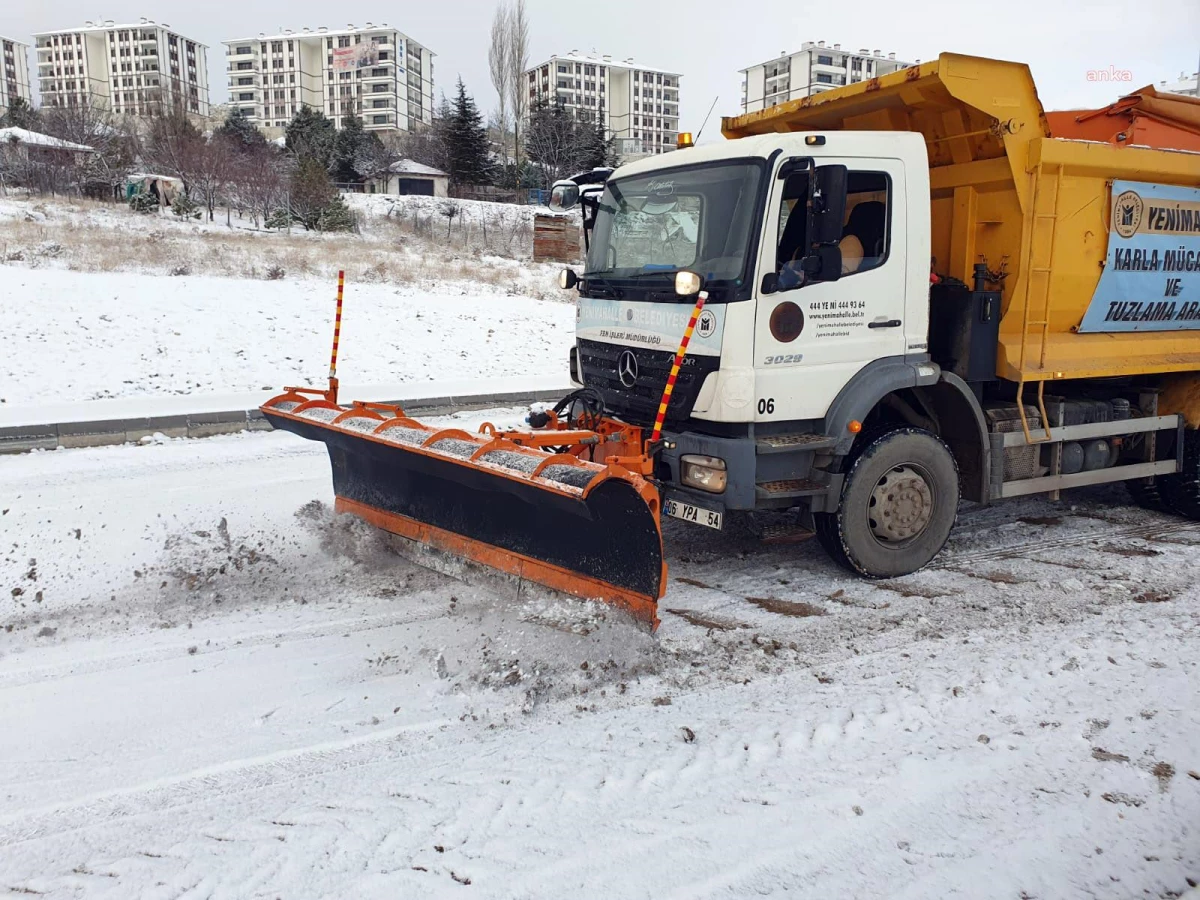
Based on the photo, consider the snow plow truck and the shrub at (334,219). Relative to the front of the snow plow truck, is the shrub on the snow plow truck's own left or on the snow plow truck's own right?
on the snow plow truck's own right

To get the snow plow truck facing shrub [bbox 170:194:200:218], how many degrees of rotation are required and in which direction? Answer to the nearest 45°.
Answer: approximately 90° to its right

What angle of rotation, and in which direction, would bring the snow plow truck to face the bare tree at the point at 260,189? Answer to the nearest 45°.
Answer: approximately 90° to its right

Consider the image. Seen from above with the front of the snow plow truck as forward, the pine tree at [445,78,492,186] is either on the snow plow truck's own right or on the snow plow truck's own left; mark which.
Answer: on the snow plow truck's own right

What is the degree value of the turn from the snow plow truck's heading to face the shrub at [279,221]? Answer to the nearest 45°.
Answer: approximately 90° to its right

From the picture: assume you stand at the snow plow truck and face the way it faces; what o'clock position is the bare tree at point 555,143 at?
The bare tree is roughly at 4 o'clock from the snow plow truck.

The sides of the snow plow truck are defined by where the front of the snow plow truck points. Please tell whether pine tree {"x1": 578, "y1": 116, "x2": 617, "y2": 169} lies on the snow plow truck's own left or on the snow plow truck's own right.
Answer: on the snow plow truck's own right

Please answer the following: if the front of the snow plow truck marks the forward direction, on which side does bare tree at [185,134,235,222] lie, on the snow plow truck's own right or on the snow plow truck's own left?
on the snow plow truck's own right

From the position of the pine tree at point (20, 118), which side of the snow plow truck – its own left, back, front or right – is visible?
right

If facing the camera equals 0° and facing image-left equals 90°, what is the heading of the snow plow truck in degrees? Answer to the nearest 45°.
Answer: approximately 45°
